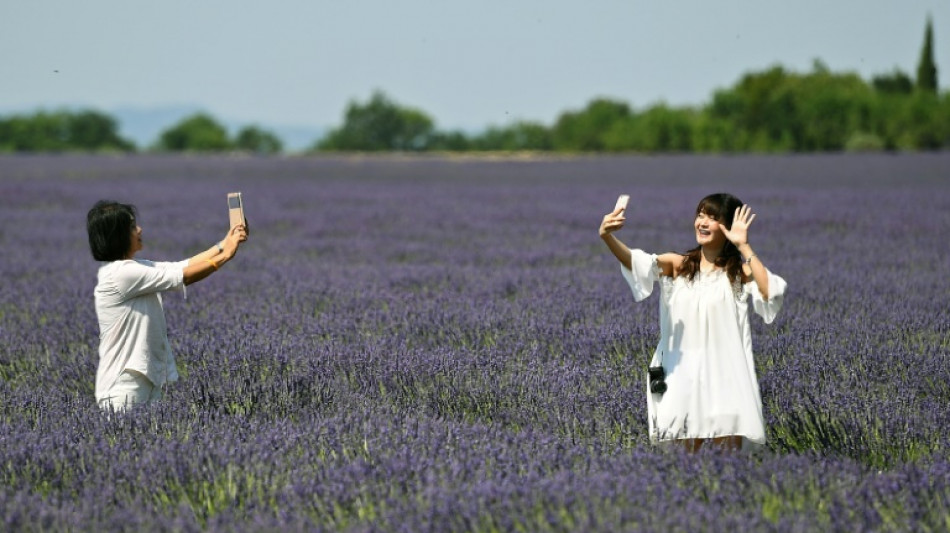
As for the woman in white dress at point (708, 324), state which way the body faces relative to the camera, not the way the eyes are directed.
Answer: toward the camera

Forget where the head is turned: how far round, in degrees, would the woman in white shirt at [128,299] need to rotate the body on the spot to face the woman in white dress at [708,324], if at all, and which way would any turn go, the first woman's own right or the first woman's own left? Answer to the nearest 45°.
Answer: approximately 45° to the first woman's own right

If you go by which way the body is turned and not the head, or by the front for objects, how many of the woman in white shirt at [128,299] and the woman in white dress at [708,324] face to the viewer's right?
1

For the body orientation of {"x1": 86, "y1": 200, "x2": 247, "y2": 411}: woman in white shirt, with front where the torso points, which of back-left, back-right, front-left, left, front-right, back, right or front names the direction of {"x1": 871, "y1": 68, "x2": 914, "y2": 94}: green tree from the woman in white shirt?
front-left

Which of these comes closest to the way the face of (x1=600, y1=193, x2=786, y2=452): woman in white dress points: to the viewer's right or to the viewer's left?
to the viewer's left

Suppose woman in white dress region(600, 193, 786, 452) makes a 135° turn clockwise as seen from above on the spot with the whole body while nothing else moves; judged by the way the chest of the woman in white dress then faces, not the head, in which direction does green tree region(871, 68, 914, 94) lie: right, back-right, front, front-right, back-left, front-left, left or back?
front-right

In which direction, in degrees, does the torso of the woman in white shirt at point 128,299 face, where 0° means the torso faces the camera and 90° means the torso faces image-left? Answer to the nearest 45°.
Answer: approximately 270°

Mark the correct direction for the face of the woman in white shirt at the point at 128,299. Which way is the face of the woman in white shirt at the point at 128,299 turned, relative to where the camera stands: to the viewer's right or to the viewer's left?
to the viewer's right

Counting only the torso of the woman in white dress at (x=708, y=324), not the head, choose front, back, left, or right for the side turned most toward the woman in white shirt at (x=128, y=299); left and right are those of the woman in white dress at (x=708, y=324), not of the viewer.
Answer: right
